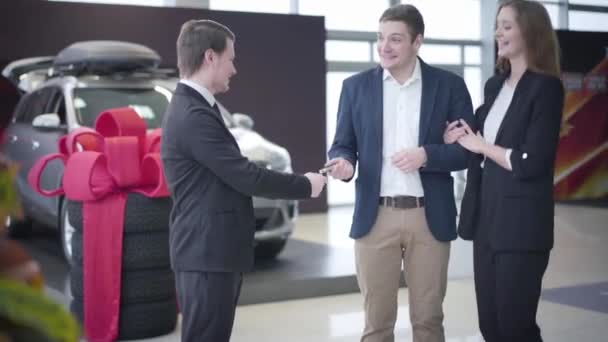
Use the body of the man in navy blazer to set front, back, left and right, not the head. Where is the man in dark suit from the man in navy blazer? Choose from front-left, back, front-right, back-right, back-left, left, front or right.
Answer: front-right

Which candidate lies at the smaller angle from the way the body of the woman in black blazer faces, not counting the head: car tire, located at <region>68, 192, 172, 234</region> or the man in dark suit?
the man in dark suit

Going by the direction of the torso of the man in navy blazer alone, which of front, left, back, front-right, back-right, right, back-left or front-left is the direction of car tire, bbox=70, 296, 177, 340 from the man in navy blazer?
back-right

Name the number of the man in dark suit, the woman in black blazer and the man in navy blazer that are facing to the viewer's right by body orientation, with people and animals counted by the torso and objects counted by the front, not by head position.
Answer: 1

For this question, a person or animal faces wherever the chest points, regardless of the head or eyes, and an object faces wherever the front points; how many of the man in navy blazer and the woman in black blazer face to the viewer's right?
0

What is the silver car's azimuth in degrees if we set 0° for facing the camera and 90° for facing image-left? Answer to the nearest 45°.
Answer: approximately 315°

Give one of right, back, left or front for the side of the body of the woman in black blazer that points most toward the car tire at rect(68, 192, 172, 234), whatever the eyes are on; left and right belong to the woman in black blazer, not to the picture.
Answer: right

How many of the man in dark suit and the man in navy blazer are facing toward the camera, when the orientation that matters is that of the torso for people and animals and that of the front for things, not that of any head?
1

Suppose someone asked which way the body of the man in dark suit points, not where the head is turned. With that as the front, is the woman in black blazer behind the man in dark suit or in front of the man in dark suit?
in front

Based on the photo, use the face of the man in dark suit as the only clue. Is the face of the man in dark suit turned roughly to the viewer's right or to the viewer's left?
to the viewer's right

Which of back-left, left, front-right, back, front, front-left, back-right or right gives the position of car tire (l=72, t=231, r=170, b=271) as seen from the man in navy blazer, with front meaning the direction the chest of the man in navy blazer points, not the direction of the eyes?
back-right

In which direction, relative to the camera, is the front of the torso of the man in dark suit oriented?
to the viewer's right

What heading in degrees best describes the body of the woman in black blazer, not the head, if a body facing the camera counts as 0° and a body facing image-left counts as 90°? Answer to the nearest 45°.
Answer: approximately 45°

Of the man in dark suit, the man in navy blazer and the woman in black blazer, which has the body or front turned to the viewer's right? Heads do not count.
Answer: the man in dark suit

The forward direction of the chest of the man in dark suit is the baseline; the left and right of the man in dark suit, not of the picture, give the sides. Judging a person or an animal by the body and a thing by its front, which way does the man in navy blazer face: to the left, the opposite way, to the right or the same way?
to the right

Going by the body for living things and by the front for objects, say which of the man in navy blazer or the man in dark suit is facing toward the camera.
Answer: the man in navy blazer

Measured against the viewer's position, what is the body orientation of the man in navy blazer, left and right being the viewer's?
facing the viewer
